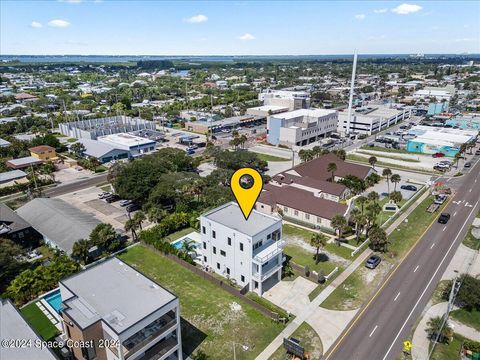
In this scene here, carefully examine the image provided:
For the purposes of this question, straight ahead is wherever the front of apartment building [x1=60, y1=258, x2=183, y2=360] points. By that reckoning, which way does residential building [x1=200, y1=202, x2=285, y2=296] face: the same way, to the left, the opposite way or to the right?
the same way

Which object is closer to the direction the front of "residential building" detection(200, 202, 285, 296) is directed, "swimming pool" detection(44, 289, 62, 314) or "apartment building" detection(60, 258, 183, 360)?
the apartment building

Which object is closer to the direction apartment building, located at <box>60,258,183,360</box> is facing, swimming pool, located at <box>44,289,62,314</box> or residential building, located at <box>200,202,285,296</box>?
the residential building

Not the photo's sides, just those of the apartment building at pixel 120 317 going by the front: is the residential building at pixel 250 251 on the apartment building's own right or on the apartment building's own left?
on the apartment building's own left

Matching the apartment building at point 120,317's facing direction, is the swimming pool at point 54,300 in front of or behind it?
behind

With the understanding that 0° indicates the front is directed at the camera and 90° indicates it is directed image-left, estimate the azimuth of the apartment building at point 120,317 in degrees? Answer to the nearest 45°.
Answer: approximately 315°

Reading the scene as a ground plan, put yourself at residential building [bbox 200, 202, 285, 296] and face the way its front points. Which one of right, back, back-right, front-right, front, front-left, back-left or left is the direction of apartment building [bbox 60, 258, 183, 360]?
right

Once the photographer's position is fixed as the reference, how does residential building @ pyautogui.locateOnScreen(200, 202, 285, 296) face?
facing the viewer and to the right of the viewer

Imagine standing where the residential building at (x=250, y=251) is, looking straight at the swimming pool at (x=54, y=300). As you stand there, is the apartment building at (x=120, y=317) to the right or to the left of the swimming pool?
left

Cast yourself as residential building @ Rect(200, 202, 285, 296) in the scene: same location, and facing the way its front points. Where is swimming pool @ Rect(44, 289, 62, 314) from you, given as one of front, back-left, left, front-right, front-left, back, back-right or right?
back-right

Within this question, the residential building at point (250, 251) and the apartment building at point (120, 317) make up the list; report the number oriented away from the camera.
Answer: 0
